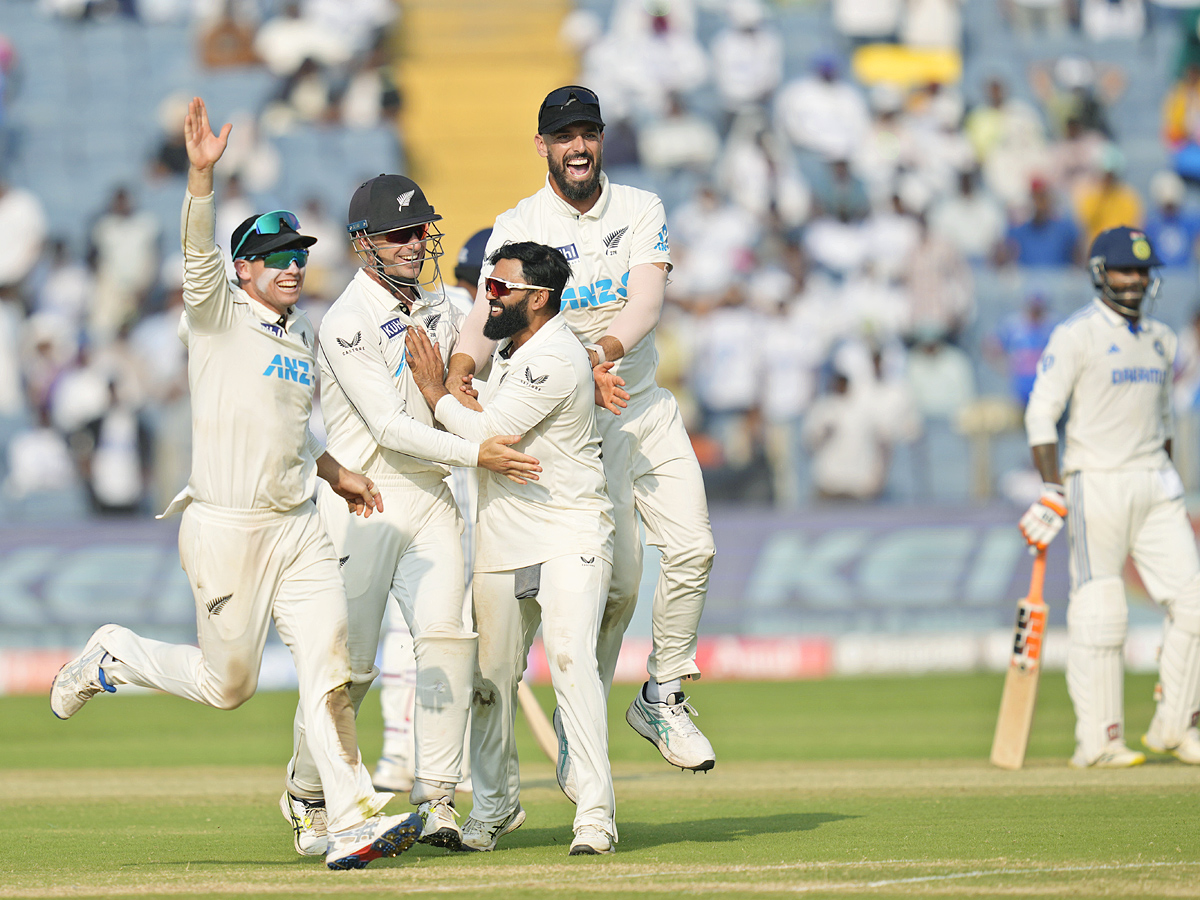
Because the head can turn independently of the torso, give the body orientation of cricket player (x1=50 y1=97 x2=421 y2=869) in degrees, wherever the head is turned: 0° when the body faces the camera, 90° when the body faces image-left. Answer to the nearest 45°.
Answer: approximately 315°

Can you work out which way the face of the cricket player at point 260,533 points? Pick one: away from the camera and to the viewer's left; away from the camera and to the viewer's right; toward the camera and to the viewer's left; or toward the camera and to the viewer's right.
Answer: toward the camera and to the viewer's right

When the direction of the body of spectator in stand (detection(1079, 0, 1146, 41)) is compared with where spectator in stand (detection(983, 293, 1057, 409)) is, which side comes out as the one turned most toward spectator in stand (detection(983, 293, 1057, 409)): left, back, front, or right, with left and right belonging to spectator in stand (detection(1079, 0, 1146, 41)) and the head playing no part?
front

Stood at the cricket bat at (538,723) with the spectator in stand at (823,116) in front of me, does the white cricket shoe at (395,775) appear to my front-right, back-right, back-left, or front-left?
back-left

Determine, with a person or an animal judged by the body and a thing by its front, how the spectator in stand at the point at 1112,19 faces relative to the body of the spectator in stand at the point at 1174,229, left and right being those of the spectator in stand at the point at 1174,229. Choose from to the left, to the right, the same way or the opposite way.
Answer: the same way

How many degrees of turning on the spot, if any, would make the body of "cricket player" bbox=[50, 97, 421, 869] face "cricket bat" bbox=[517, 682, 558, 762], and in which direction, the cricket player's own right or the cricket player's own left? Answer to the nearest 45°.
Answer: approximately 90° to the cricket player's own left

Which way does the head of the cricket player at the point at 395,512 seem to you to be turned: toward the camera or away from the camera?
toward the camera

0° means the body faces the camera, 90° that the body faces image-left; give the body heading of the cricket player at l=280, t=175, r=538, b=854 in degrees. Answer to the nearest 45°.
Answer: approximately 315°

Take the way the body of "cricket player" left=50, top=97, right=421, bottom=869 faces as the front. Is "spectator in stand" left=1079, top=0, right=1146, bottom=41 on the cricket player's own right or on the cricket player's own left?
on the cricket player's own left

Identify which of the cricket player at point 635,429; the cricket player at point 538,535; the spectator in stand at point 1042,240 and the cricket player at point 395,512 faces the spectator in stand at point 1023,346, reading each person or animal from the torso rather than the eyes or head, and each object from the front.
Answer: the spectator in stand at point 1042,240

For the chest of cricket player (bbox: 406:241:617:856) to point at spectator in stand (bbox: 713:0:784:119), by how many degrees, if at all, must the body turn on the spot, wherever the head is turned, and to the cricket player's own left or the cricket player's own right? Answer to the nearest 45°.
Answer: approximately 135° to the cricket player's own right

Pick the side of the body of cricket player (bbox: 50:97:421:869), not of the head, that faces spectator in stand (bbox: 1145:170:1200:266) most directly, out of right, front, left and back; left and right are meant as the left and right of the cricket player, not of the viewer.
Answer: left

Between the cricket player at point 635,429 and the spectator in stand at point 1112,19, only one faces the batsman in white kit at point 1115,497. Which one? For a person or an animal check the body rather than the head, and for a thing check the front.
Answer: the spectator in stand

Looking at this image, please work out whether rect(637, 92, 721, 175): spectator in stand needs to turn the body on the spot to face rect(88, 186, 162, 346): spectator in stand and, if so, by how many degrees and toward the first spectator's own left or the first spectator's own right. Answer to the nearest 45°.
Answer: approximately 90° to the first spectator's own right

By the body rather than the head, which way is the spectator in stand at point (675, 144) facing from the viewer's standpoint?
toward the camera

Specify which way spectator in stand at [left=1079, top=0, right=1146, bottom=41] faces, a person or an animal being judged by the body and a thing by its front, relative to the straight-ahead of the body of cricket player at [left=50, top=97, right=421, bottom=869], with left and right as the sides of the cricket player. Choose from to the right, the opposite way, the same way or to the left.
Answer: to the right

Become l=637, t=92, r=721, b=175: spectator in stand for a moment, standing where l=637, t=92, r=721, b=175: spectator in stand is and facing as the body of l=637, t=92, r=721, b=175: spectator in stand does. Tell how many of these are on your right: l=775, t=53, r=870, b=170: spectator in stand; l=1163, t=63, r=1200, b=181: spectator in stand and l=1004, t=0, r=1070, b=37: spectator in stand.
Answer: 0

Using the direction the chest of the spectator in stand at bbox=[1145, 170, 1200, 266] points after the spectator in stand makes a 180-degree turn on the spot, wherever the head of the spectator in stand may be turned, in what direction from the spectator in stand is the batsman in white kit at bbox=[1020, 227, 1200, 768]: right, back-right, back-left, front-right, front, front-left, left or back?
back
